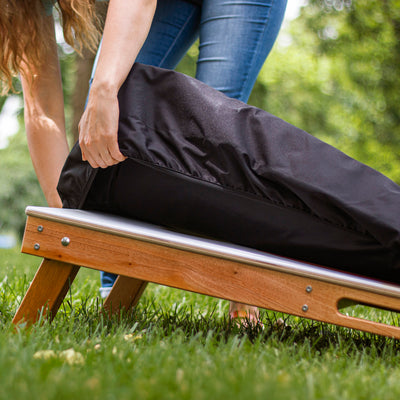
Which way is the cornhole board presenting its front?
to the viewer's right
